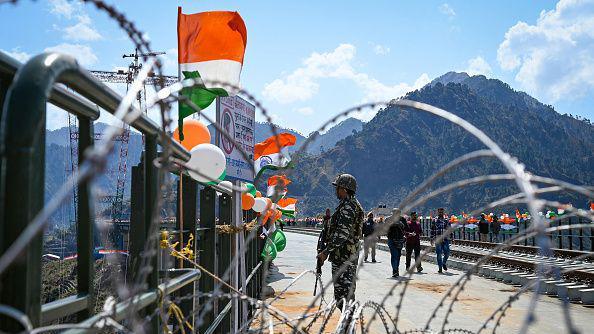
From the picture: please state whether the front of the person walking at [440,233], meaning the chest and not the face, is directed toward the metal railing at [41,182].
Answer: yes

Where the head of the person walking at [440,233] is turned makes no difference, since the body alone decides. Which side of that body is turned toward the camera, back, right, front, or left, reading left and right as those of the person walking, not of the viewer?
front

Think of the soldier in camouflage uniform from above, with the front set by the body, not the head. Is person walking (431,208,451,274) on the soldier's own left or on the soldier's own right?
on the soldier's own right

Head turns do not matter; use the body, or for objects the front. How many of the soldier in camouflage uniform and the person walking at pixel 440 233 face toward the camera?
1

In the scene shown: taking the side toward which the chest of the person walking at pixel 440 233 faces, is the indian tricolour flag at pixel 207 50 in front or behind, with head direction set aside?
in front

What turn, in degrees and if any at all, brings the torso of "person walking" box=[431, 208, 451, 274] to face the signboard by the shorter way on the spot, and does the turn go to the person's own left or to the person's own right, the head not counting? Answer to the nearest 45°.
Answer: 0° — they already face it

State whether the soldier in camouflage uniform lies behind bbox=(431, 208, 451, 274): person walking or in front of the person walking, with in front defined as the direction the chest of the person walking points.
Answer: in front
